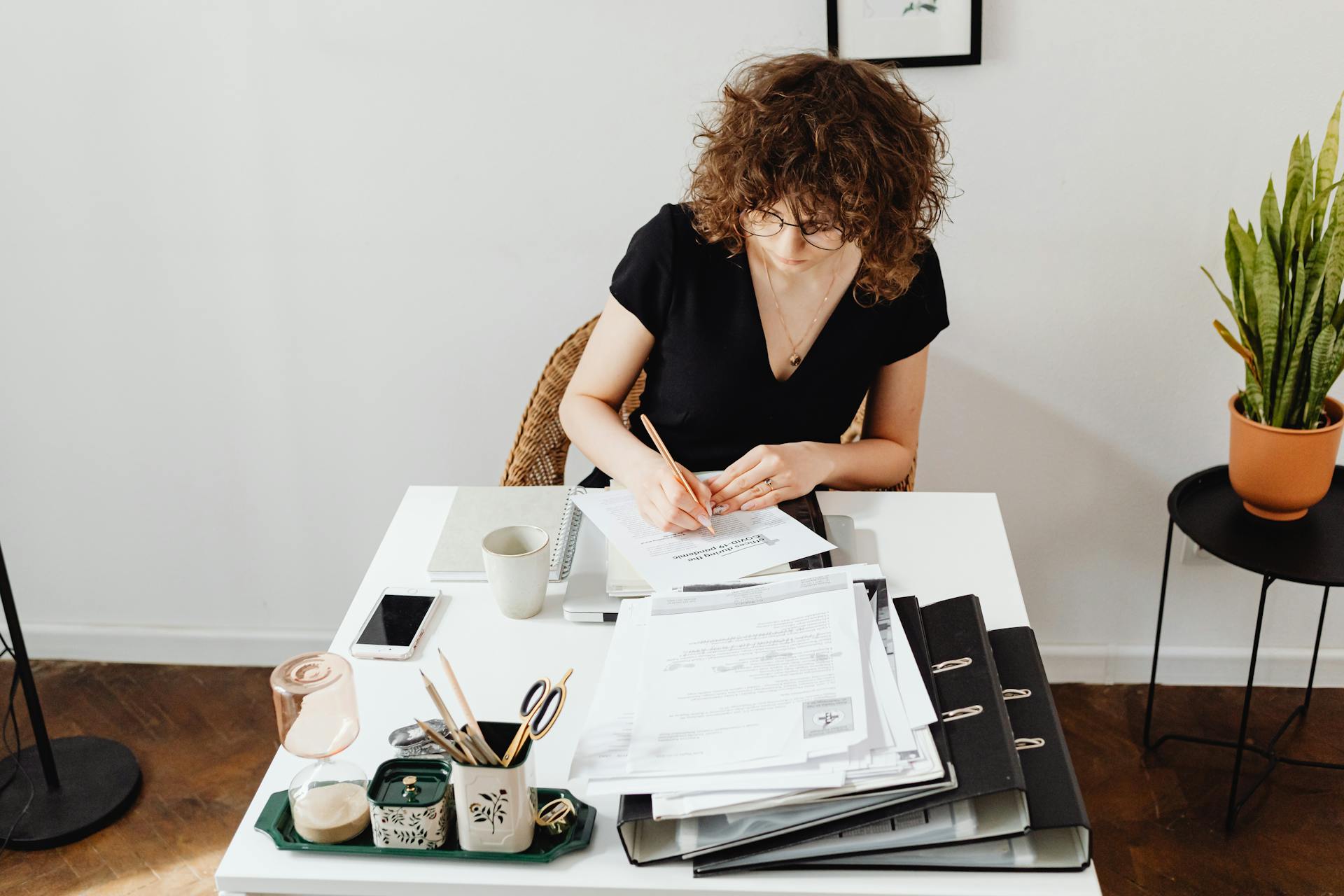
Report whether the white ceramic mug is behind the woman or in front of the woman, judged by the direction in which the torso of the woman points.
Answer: in front

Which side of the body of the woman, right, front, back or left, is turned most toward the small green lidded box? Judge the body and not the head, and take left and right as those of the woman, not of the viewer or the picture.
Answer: front

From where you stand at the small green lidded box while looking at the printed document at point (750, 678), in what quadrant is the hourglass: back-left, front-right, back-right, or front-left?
back-left

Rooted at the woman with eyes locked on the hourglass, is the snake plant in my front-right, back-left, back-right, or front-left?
back-left

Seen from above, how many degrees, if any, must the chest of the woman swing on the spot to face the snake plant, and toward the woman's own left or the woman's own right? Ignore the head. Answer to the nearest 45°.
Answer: approximately 90° to the woman's own left

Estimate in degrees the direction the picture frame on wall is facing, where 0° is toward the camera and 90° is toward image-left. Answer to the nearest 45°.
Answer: approximately 0°

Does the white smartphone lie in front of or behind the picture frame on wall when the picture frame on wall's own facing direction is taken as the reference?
in front

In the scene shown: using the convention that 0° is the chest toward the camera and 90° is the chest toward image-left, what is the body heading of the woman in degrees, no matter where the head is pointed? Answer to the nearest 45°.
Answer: approximately 0°

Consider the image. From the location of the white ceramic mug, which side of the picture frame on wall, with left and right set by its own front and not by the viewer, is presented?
front

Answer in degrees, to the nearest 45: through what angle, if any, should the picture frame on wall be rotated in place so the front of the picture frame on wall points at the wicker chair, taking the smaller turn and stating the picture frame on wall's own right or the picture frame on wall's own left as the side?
approximately 45° to the picture frame on wall's own right

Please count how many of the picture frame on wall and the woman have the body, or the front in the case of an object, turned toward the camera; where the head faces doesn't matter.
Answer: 2

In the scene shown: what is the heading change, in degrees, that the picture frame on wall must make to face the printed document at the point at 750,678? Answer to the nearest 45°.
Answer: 0° — it already faces it
